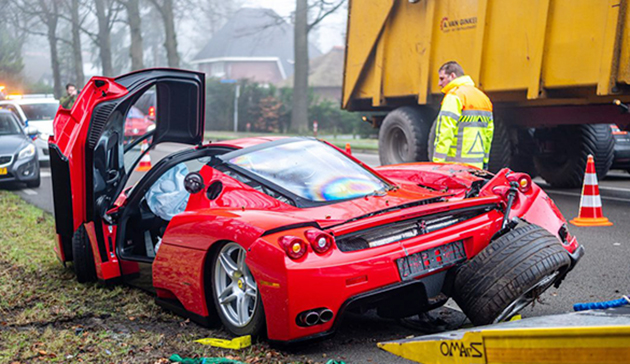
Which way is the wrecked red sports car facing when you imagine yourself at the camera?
facing away from the viewer and to the left of the viewer

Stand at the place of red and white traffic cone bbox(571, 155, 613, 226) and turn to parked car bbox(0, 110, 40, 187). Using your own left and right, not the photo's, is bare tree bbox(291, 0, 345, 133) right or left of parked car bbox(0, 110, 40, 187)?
right

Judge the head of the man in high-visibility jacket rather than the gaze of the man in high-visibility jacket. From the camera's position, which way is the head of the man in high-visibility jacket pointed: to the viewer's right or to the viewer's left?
to the viewer's left
